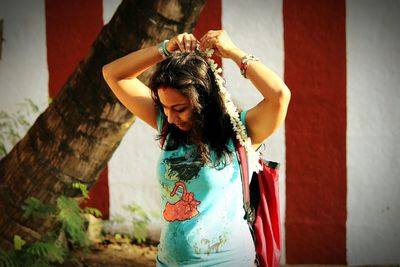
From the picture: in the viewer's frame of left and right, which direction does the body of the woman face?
facing the viewer and to the left of the viewer

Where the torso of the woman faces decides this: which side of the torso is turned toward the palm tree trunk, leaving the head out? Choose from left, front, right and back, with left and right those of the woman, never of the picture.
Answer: right

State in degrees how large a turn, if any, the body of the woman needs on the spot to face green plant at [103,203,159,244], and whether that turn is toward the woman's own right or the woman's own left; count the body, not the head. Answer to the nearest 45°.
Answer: approximately 135° to the woman's own right
